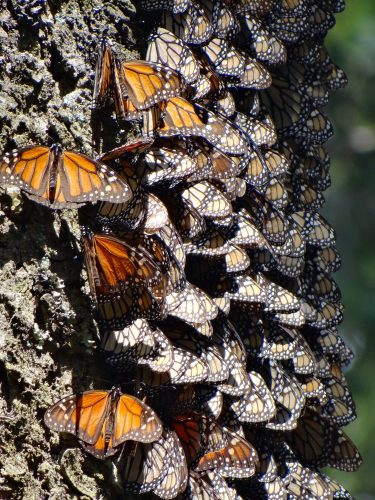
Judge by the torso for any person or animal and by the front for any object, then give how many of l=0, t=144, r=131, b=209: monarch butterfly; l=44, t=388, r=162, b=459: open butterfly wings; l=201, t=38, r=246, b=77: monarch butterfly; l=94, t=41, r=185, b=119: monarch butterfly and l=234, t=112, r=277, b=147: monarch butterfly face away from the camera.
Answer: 3

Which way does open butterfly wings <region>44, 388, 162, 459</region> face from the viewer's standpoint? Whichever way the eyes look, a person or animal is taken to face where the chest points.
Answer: away from the camera

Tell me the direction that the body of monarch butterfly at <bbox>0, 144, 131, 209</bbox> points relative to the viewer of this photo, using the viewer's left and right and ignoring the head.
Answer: facing away from the viewer

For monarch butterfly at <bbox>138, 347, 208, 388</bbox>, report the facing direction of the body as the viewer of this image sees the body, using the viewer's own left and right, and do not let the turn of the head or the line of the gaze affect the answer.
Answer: facing to the left of the viewer

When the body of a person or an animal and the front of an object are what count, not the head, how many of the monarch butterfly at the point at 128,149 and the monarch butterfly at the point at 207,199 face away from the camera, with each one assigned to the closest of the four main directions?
0

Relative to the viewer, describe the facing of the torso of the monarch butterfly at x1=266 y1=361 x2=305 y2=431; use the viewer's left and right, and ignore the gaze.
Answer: facing to the left of the viewer

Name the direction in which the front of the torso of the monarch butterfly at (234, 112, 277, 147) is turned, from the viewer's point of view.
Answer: to the viewer's left

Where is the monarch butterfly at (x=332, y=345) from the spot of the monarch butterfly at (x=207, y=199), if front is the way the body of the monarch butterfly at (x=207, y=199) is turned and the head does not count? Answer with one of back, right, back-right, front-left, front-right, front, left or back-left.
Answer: back-right
